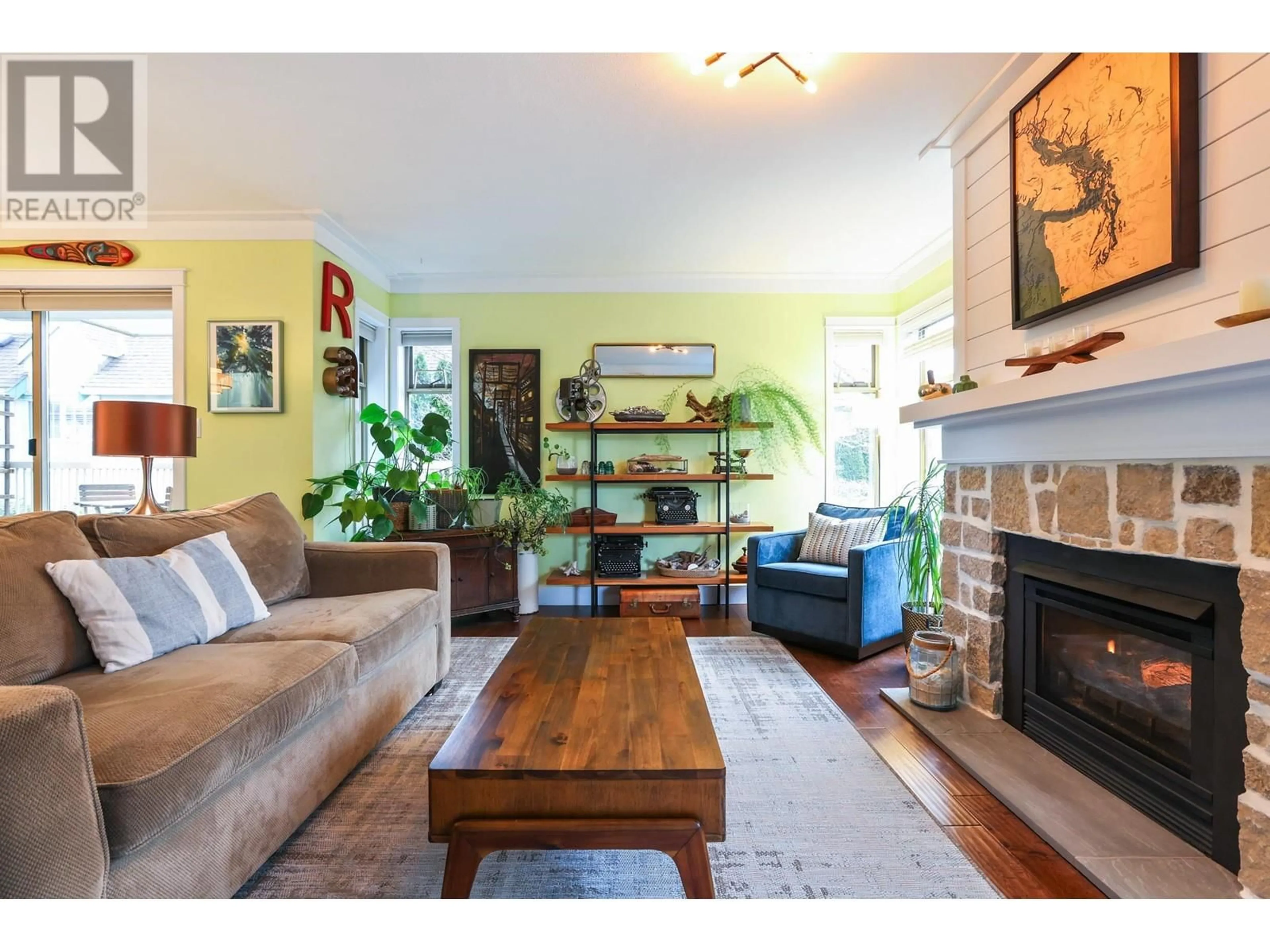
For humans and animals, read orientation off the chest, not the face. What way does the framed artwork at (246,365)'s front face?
toward the camera

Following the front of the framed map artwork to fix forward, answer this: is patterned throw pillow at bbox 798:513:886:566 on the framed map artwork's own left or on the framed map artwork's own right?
on the framed map artwork's own right

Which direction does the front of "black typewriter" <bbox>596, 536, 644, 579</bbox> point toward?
toward the camera

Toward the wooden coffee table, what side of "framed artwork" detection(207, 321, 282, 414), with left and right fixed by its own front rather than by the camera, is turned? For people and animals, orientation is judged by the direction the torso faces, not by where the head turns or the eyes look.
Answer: front

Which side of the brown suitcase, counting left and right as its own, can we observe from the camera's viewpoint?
front

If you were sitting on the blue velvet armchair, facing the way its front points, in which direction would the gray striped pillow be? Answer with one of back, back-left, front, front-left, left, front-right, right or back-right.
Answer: front

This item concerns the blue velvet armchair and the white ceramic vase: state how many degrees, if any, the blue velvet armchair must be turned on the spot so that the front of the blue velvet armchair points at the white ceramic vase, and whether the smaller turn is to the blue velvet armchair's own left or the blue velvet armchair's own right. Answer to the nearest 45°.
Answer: approximately 45° to the blue velvet armchair's own right

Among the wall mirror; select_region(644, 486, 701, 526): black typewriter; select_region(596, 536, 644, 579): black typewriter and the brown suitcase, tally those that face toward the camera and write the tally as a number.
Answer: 4

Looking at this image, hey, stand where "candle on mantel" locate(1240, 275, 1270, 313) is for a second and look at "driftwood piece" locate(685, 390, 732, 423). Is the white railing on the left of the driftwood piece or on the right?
left

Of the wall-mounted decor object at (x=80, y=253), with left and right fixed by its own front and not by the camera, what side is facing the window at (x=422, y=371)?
left

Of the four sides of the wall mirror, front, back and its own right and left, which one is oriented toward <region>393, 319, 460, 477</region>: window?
right

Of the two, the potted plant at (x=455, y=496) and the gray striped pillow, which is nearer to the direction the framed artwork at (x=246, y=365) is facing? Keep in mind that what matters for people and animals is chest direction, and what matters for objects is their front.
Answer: the gray striped pillow

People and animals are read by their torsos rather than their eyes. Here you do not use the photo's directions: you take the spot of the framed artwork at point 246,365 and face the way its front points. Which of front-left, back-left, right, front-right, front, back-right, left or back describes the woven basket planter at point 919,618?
front-left

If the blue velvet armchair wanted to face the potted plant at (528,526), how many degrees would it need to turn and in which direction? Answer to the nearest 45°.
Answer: approximately 45° to its right

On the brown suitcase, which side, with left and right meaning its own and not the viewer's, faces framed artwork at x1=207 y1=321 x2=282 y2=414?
right
